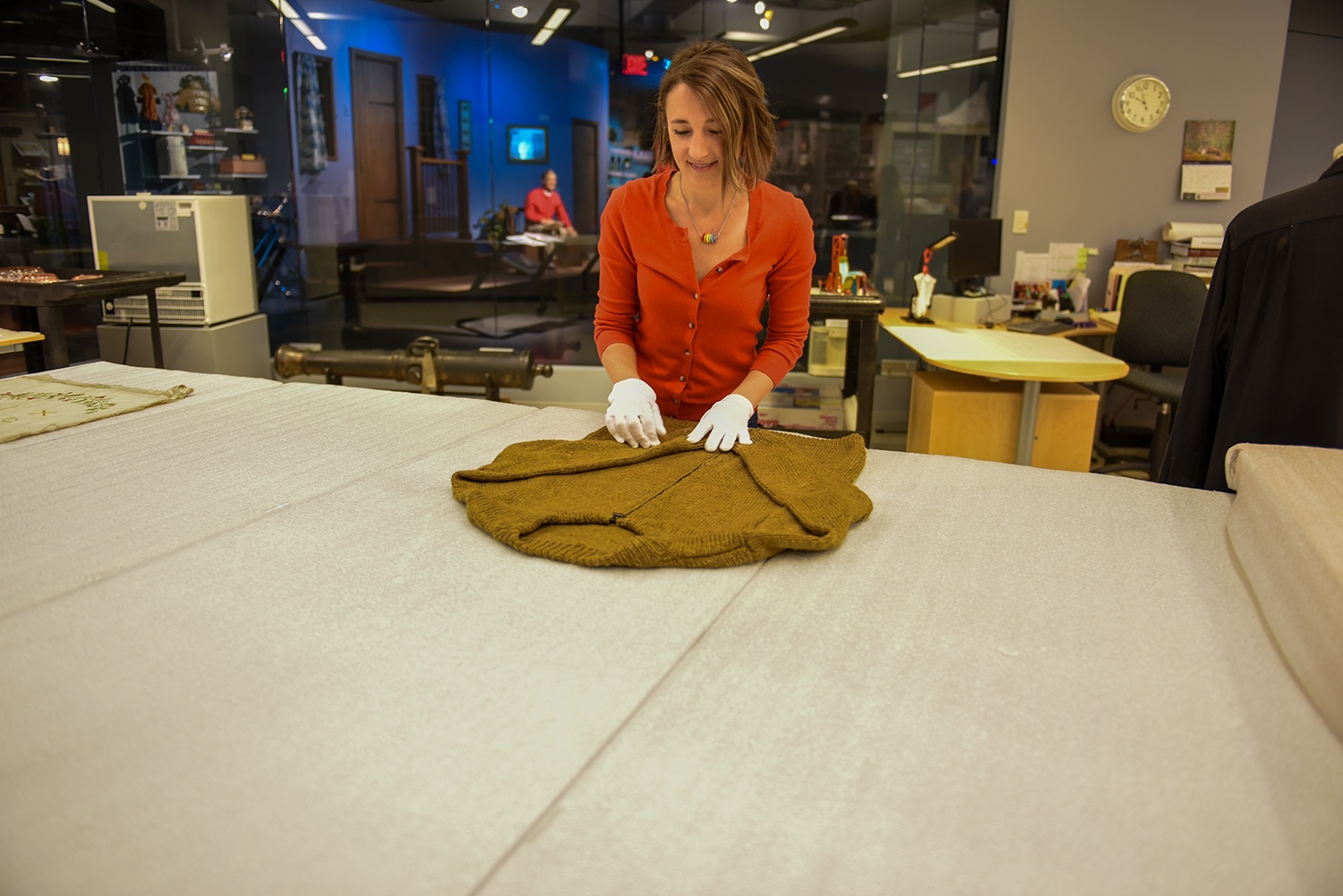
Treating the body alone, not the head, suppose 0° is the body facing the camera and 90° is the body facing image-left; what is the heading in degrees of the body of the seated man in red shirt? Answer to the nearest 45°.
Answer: approximately 315°

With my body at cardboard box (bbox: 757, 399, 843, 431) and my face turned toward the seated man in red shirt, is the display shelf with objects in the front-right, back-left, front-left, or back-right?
front-left

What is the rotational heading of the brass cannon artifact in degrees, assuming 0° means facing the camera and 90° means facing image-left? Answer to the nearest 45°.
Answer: approximately 90°

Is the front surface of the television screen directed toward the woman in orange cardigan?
yes

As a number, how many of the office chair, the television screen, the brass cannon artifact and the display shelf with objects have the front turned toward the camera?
2

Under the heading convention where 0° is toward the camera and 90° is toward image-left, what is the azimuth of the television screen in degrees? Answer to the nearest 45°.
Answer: approximately 0°

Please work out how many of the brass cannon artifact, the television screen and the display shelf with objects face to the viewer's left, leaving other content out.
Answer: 1

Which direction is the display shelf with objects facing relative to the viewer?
toward the camera

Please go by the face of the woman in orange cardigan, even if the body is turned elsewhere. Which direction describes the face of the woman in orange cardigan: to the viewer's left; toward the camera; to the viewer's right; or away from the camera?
toward the camera

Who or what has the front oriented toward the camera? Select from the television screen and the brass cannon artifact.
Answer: the television screen

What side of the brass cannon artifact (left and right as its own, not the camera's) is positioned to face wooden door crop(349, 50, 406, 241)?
right

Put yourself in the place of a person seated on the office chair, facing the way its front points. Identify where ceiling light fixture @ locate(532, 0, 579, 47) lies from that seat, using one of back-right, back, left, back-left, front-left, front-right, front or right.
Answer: front-left

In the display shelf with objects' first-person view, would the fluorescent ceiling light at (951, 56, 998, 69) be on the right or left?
on its left
